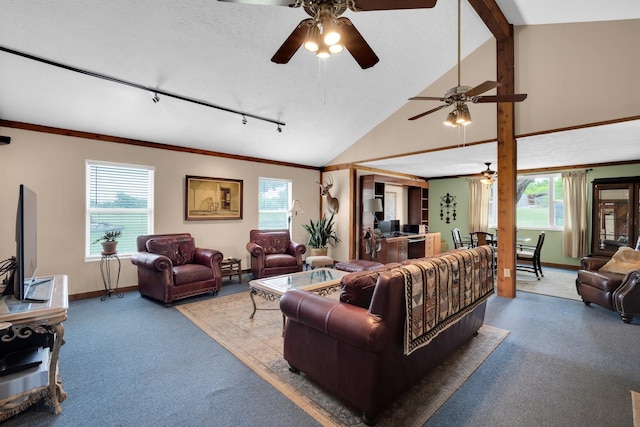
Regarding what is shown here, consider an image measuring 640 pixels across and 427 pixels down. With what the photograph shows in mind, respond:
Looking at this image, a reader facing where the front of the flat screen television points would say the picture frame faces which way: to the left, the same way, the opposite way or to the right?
to the right

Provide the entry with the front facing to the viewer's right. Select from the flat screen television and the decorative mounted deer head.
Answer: the flat screen television

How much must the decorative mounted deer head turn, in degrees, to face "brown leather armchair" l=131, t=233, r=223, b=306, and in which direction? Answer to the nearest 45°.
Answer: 0° — it already faces it

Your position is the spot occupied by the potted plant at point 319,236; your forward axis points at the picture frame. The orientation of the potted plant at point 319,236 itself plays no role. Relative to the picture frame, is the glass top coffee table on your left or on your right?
left

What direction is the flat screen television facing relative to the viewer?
to the viewer's right

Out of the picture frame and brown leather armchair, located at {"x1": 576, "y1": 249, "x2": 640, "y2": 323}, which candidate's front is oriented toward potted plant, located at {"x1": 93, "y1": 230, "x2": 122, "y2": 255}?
the brown leather armchair

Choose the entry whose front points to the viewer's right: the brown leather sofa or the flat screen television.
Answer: the flat screen television

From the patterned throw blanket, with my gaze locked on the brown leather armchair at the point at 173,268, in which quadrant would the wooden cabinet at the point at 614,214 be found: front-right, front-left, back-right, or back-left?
back-right

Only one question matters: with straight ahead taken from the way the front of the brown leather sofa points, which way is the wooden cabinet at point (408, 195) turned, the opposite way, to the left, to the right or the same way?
the opposite way
